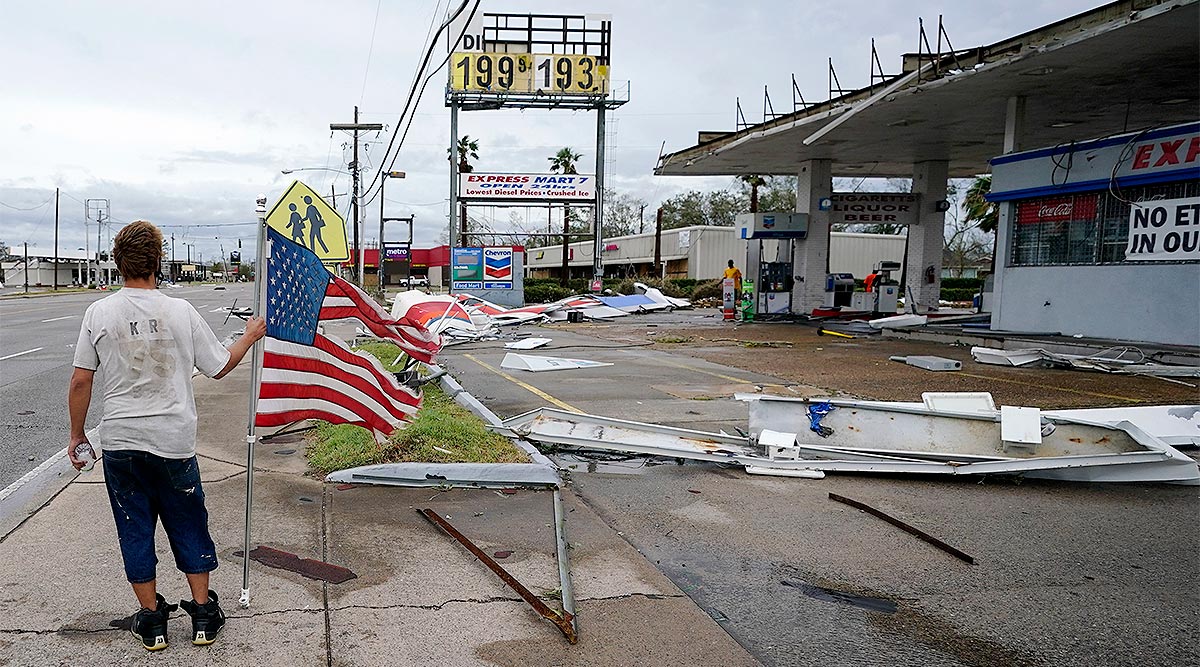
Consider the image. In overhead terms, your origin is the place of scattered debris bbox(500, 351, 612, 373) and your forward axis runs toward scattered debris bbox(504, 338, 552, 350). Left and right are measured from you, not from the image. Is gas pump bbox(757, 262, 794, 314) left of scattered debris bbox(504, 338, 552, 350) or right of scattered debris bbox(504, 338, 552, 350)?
right

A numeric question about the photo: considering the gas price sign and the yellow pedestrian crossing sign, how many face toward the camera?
2

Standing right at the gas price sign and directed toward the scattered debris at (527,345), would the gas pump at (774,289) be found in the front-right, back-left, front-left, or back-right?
front-left

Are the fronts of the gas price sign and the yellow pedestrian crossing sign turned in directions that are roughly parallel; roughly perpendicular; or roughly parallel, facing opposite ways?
roughly parallel

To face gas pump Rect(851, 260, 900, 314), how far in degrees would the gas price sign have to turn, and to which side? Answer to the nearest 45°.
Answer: approximately 45° to its left

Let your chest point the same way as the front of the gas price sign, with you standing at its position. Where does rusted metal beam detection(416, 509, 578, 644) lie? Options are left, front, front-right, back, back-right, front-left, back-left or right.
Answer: front

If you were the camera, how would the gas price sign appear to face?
facing the viewer

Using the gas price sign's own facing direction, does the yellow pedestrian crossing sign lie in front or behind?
in front

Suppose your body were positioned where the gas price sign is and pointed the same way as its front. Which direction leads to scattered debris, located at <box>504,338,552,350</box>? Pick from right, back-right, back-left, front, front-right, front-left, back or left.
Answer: front

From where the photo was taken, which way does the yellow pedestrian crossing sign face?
toward the camera

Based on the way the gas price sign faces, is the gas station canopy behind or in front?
in front

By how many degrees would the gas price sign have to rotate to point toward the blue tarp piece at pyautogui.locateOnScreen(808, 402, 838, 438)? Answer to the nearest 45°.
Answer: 0° — it already faces it

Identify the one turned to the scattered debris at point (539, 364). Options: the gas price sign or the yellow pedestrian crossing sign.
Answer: the gas price sign

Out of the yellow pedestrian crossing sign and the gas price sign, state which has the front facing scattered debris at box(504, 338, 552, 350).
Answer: the gas price sign
